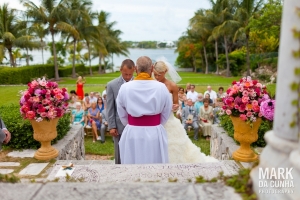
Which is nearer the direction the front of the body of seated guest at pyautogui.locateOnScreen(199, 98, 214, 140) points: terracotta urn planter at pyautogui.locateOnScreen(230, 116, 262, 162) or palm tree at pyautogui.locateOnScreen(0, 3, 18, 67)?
the terracotta urn planter

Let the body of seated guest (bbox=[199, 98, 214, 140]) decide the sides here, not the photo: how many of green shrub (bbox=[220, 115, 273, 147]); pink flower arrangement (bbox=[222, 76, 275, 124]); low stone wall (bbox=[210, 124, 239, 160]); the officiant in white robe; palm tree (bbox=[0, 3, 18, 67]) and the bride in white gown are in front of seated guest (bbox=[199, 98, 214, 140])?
5

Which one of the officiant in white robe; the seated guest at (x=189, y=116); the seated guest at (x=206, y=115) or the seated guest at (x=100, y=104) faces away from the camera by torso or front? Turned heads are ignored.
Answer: the officiant in white robe

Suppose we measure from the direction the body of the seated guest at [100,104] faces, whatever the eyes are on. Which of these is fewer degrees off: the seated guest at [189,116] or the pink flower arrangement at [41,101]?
the pink flower arrangement

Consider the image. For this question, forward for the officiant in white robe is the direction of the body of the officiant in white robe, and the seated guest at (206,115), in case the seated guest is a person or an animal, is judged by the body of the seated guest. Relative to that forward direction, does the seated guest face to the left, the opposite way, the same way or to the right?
the opposite way

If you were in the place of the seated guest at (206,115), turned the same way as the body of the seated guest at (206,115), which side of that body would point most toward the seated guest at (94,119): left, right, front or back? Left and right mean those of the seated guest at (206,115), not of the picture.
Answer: right

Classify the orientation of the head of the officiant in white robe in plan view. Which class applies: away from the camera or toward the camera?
away from the camera

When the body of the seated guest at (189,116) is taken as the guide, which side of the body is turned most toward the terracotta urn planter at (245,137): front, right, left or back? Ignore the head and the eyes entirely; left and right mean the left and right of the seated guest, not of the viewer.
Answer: front

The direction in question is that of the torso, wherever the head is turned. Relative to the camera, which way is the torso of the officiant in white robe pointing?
away from the camera

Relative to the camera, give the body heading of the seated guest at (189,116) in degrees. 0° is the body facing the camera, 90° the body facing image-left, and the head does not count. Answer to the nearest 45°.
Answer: approximately 0°

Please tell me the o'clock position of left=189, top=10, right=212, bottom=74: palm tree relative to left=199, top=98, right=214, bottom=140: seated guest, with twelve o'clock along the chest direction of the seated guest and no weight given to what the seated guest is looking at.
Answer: The palm tree is roughly at 6 o'clock from the seated guest.

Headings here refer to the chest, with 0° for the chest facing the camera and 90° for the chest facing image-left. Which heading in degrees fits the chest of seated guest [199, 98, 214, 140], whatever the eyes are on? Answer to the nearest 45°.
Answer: approximately 0°

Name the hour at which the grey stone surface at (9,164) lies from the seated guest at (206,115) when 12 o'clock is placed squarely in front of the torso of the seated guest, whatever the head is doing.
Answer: The grey stone surface is roughly at 1 o'clock from the seated guest.
